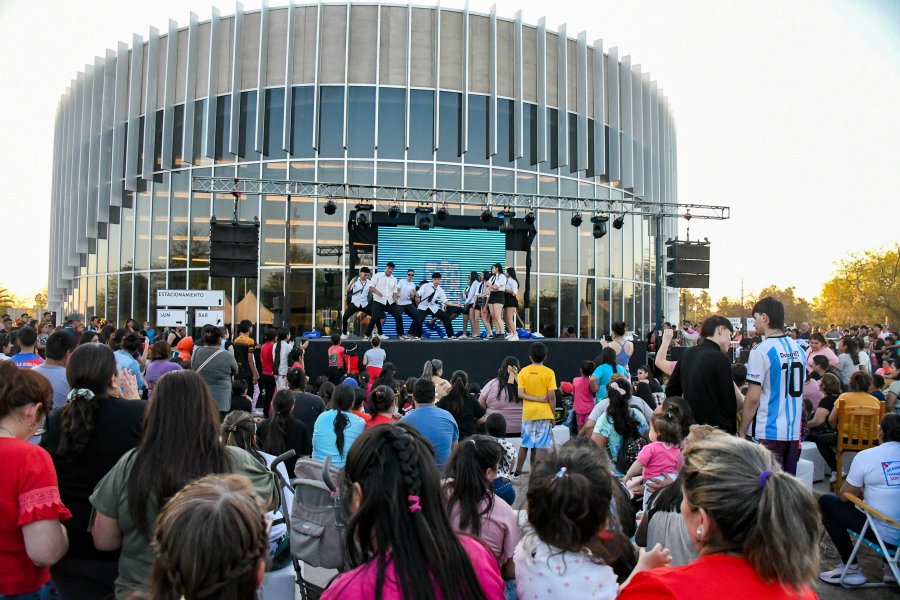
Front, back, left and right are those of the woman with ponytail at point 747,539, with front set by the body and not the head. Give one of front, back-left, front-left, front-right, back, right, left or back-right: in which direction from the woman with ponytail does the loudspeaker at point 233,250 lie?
front

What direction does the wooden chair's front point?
away from the camera

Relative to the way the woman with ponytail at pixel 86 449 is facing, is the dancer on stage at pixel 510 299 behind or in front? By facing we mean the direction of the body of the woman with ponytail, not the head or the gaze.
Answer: in front

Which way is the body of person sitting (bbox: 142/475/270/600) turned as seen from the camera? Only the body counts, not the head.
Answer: away from the camera

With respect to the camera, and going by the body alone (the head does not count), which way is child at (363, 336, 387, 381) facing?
away from the camera

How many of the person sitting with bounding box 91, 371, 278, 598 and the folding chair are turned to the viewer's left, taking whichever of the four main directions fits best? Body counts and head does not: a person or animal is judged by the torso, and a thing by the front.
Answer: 1

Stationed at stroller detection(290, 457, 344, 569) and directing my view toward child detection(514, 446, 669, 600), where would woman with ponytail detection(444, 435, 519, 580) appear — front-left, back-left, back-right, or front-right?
front-left

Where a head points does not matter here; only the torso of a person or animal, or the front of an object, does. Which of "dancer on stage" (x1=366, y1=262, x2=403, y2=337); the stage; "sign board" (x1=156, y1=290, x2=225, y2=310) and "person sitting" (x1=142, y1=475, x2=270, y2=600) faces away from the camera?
the person sitting

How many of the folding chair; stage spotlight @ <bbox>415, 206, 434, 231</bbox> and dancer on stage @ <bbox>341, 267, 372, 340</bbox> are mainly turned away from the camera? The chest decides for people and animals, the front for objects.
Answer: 0

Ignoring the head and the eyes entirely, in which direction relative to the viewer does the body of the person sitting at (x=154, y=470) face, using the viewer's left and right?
facing away from the viewer

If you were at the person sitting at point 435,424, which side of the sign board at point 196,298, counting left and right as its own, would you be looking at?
front

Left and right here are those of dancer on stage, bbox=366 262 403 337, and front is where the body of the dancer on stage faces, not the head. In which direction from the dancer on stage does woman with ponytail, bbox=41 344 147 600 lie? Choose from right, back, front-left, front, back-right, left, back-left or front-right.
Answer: front

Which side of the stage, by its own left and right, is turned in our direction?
front

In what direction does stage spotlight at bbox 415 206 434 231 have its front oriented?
toward the camera

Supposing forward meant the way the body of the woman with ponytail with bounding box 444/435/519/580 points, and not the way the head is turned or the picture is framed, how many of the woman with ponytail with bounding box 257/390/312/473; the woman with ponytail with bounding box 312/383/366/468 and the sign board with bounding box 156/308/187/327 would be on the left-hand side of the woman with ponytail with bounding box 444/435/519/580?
3

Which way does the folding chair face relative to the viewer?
to the viewer's left

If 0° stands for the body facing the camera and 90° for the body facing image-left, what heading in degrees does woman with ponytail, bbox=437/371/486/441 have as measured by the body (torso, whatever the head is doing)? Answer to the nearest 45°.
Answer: approximately 180°

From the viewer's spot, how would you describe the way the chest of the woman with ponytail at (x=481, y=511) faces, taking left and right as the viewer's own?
facing away from the viewer and to the right of the viewer

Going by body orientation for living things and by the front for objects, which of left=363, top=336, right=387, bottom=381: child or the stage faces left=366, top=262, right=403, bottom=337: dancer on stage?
the child
